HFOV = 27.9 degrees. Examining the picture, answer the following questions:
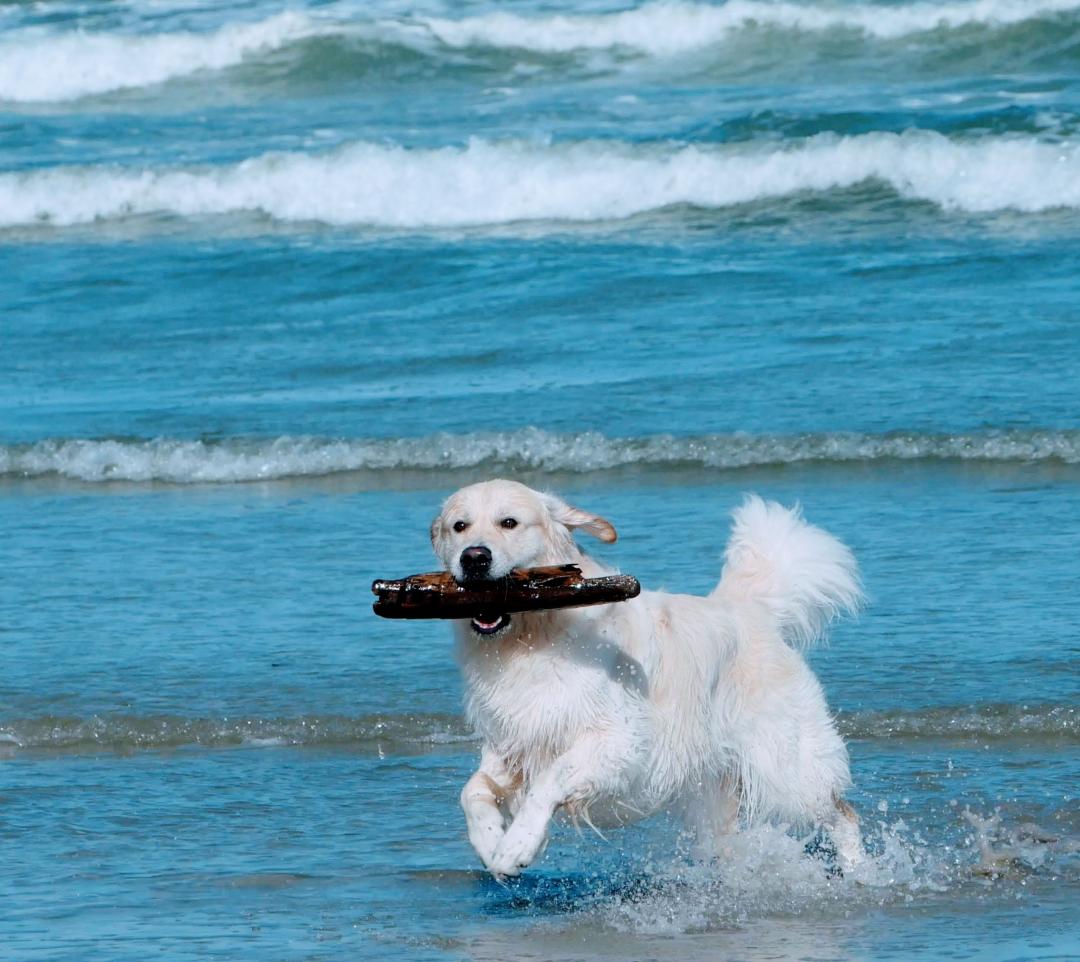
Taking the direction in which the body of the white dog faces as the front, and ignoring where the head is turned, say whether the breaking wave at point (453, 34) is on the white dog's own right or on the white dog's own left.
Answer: on the white dog's own right

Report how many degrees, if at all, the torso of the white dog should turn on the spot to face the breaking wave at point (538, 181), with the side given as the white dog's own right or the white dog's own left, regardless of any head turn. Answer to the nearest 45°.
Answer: approximately 135° to the white dog's own right

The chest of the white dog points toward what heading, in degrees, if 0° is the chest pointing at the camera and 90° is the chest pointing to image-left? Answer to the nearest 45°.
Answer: approximately 45°

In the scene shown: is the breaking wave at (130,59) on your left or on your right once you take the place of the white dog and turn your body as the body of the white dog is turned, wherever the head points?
on your right

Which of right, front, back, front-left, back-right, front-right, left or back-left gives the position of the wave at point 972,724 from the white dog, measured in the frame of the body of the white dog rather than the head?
back

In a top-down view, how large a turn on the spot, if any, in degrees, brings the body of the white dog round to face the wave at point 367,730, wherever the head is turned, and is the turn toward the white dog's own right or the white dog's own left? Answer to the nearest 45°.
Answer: approximately 90° to the white dog's own right

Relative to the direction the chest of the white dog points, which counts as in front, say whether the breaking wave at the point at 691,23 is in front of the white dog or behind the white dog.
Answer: behind

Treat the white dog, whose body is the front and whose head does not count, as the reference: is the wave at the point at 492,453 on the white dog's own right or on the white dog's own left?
on the white dog's own right
